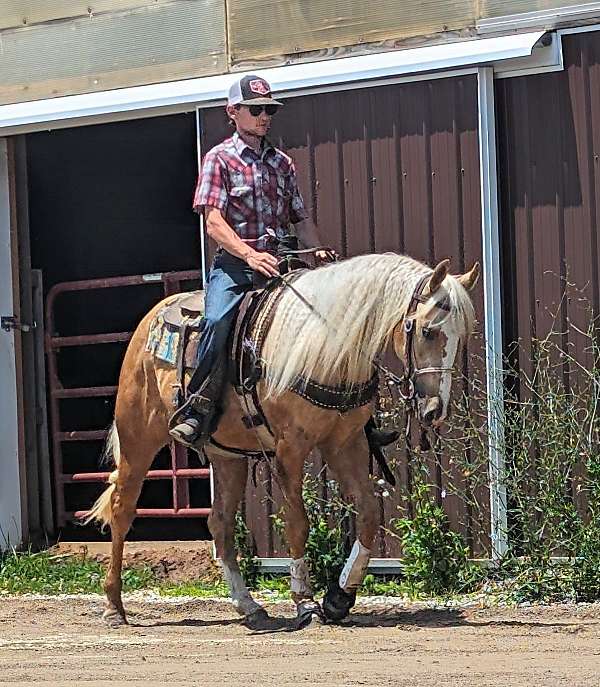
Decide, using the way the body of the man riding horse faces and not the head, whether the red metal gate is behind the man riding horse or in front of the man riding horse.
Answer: behind

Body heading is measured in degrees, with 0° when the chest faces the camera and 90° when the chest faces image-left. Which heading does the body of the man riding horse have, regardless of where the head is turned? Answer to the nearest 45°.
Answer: approximately 315°
